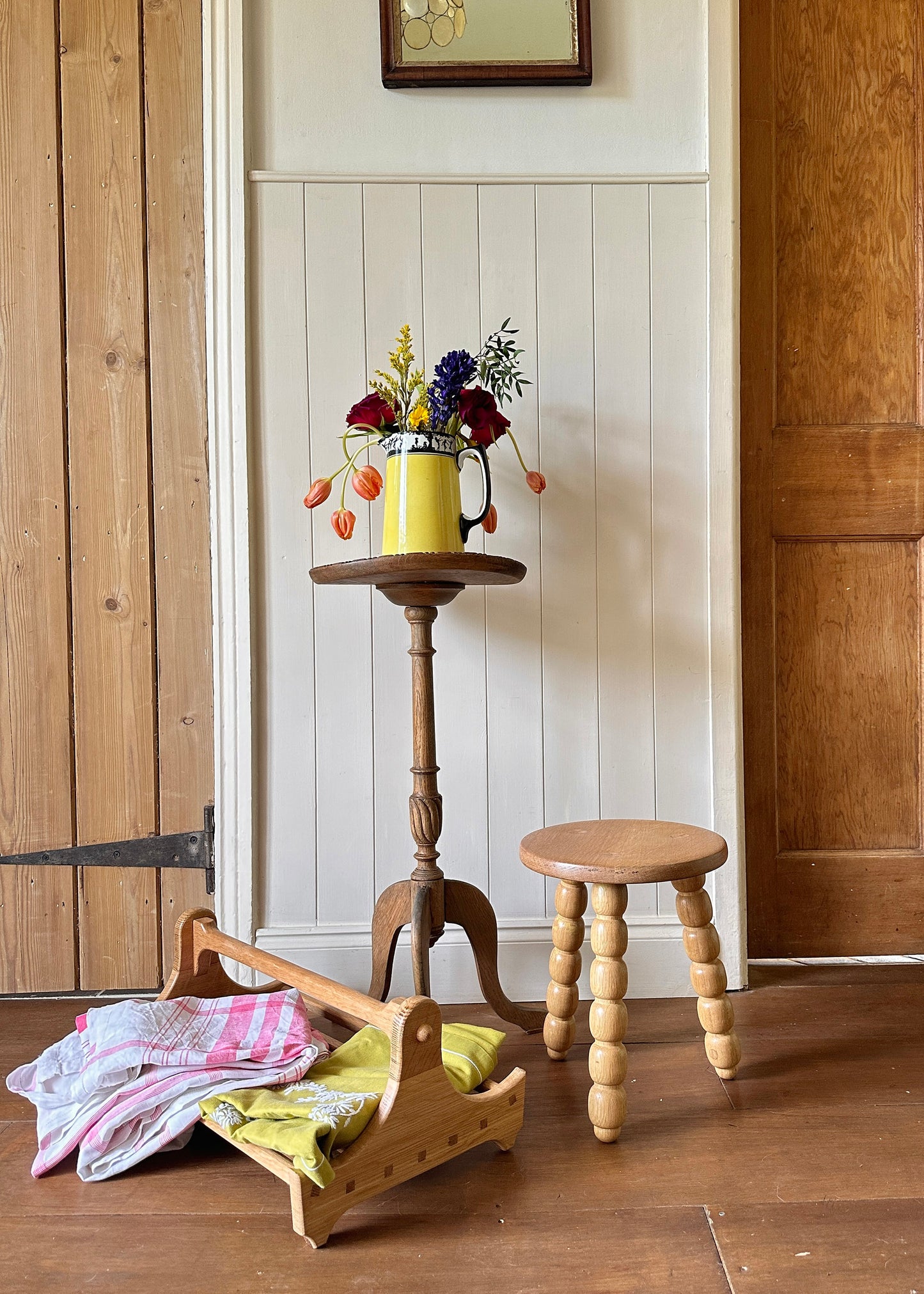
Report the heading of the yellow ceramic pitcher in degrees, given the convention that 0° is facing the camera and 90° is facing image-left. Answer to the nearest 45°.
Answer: approximately 90°
